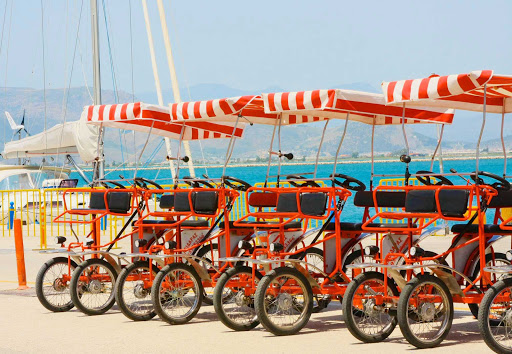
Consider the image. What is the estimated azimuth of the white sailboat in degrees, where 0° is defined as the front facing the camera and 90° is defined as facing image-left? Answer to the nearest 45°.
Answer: approximately 270°

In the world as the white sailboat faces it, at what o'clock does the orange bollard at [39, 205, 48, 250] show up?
The orange bollard is roughly at 3 o'clock from the white sailboat.

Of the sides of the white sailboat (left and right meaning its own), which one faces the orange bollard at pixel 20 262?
right
